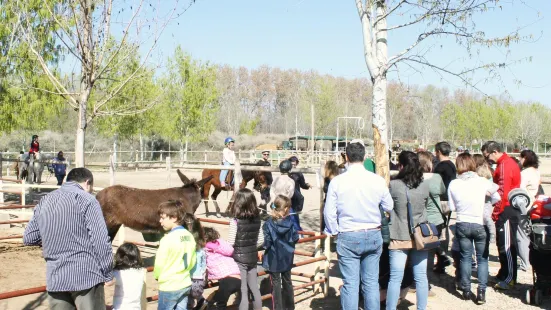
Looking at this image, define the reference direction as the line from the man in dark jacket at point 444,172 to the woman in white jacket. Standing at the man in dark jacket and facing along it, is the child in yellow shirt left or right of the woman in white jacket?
right

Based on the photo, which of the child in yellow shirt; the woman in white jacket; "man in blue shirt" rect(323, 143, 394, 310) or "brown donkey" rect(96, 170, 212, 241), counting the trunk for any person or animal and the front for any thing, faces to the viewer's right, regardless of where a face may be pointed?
the brown donkey

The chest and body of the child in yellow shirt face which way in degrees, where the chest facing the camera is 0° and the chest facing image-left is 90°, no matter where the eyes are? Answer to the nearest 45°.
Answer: approximately 135°

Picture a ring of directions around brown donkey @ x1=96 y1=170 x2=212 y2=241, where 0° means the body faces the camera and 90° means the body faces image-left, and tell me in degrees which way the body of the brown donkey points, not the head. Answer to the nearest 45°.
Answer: approximately 270°

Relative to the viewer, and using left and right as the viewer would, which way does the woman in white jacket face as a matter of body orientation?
facing away from the viewer

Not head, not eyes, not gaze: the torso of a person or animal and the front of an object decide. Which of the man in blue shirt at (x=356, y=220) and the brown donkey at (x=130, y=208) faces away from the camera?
the man in blue shirt

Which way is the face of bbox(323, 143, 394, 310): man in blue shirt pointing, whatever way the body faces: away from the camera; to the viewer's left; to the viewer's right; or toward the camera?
away from the camera

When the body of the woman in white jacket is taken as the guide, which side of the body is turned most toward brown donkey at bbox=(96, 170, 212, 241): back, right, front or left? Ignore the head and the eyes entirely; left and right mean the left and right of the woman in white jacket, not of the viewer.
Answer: left

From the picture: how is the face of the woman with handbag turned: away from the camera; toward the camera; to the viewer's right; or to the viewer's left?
away from the camera

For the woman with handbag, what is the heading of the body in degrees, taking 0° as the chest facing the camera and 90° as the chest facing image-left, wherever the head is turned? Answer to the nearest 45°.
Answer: approximately 180°

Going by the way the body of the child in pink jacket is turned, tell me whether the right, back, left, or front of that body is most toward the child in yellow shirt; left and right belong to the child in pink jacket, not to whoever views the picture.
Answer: left
